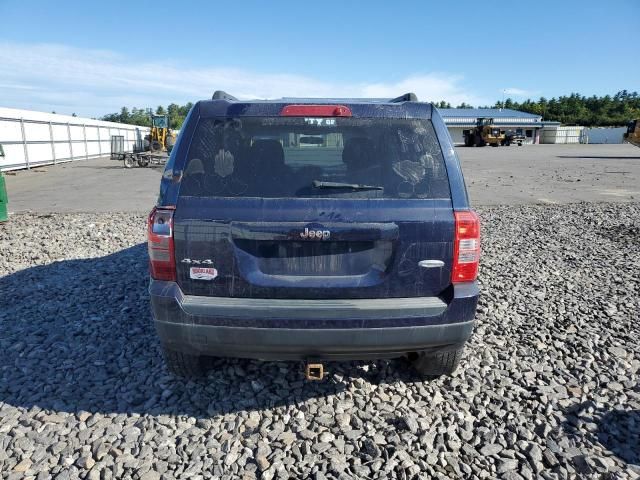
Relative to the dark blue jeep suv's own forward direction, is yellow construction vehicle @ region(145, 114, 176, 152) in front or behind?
in front

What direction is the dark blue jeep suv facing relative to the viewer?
away from the camera
